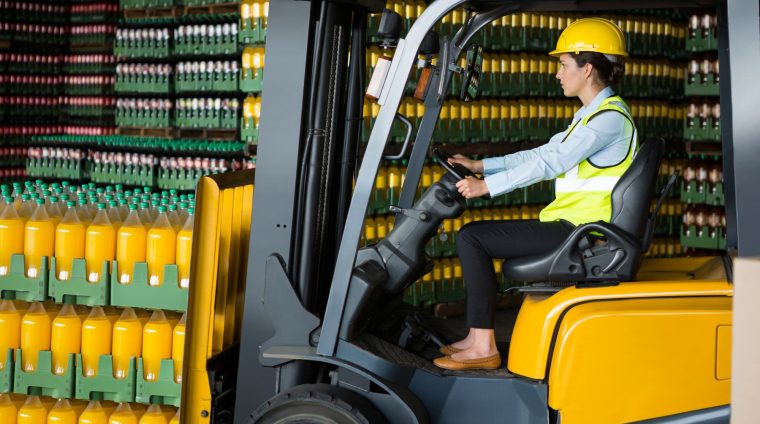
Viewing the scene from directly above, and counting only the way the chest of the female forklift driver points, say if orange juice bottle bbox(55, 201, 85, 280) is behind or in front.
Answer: in front

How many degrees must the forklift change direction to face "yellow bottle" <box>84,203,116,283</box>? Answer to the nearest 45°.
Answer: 0° — it already faces it

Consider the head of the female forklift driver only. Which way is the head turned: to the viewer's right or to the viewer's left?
to the viewer's left

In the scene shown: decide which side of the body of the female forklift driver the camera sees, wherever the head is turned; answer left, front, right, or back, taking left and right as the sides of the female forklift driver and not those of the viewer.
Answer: left

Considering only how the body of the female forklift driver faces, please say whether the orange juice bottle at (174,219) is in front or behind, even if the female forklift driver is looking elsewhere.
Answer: in front

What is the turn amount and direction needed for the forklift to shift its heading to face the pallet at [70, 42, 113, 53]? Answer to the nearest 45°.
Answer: approximately 45° to its right

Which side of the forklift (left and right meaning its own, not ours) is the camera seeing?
left

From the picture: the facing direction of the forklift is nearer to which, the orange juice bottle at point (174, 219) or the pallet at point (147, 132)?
the orange juice bottle
